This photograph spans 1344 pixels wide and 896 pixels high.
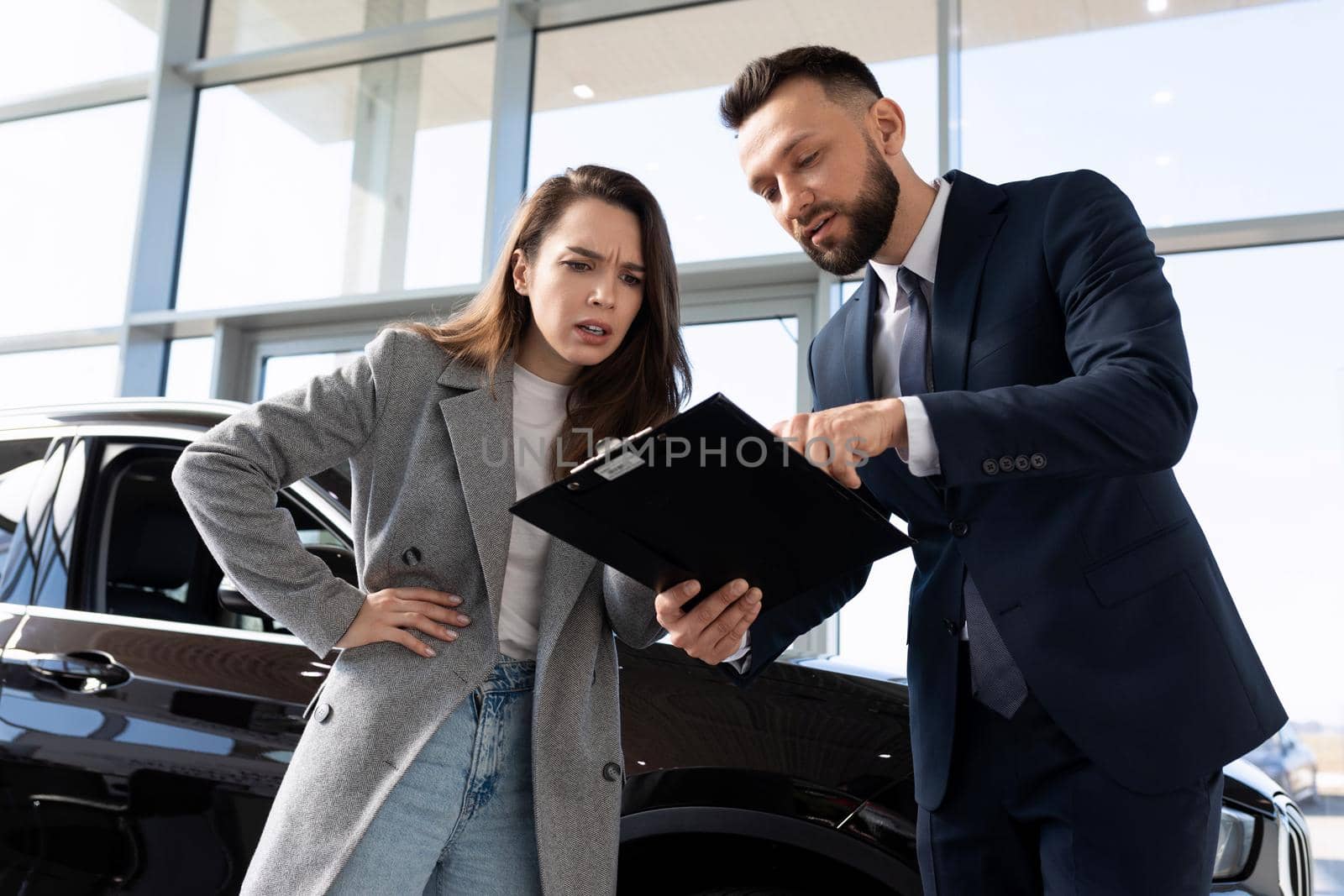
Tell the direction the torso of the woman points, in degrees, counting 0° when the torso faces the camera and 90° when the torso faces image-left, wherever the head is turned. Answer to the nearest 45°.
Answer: approximately 315°

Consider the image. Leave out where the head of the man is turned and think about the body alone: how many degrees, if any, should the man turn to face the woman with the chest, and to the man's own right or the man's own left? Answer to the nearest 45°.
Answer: approximately 45° to the man's own right

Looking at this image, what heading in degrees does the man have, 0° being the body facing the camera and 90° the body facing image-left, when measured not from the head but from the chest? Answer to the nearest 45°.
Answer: approximately 45°

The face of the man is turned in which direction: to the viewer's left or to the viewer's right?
to the viewer's left

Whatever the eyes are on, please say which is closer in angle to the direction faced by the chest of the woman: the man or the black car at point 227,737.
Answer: the man
